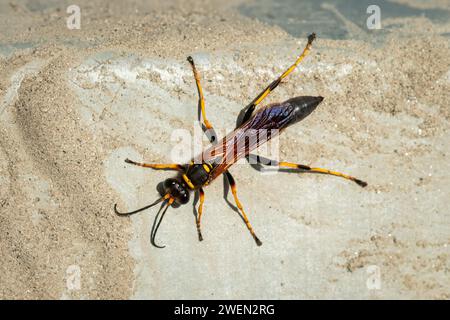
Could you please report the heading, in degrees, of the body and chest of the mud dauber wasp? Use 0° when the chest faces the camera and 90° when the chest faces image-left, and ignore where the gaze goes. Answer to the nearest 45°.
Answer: approximately 45°
